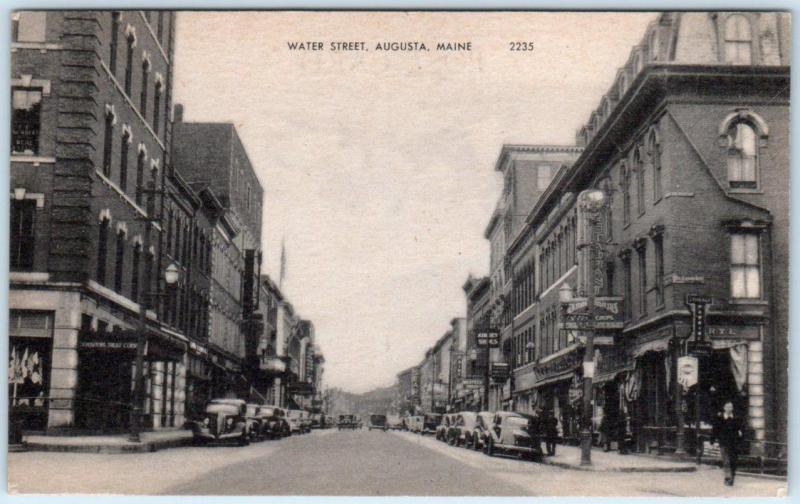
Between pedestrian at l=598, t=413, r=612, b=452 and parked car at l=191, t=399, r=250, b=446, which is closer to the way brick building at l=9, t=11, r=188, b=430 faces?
the pedestrian

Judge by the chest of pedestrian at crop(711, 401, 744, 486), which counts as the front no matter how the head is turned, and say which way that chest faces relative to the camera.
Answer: toward the camera

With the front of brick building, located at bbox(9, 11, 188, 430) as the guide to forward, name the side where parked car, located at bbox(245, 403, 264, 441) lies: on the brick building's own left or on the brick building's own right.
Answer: on the brick building's own left

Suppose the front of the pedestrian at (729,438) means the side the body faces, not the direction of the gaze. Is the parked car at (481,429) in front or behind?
behind

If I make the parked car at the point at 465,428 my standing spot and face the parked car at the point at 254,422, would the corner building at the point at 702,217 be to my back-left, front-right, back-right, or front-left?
back-left

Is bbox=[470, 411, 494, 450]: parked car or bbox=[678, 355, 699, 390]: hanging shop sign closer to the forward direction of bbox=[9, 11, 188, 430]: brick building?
the hanging shop sign
